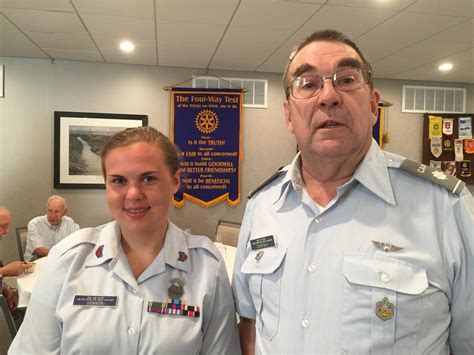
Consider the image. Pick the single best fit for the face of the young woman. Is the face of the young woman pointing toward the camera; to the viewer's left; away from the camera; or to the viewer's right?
toward the camera

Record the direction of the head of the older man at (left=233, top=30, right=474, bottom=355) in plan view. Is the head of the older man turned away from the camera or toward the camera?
toward the camera

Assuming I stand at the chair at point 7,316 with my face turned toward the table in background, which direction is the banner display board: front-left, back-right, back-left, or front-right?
front-right

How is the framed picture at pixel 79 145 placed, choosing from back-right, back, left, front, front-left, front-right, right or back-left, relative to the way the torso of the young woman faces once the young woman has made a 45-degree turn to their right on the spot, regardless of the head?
back-right

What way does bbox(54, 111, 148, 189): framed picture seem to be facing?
toward the camera

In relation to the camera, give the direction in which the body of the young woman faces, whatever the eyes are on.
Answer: toward the camera

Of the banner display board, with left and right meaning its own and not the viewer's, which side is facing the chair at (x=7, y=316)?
right

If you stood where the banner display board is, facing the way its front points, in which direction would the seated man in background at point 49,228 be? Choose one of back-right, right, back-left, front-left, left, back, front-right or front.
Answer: front-right

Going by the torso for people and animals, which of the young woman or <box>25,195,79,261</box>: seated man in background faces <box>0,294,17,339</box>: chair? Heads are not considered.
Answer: the seated man in background

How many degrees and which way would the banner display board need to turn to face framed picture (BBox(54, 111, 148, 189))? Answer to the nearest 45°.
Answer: approximately 45° to its right

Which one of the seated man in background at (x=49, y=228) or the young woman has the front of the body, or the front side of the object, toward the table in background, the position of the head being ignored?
the seated man in background

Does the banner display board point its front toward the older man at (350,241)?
yes

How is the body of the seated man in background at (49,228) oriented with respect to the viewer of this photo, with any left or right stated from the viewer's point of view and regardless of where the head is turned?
facing the viewer

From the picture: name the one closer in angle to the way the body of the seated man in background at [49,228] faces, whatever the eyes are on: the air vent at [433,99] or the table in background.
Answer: the table in background

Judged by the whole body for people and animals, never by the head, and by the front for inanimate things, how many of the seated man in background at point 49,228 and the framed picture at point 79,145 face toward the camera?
2
